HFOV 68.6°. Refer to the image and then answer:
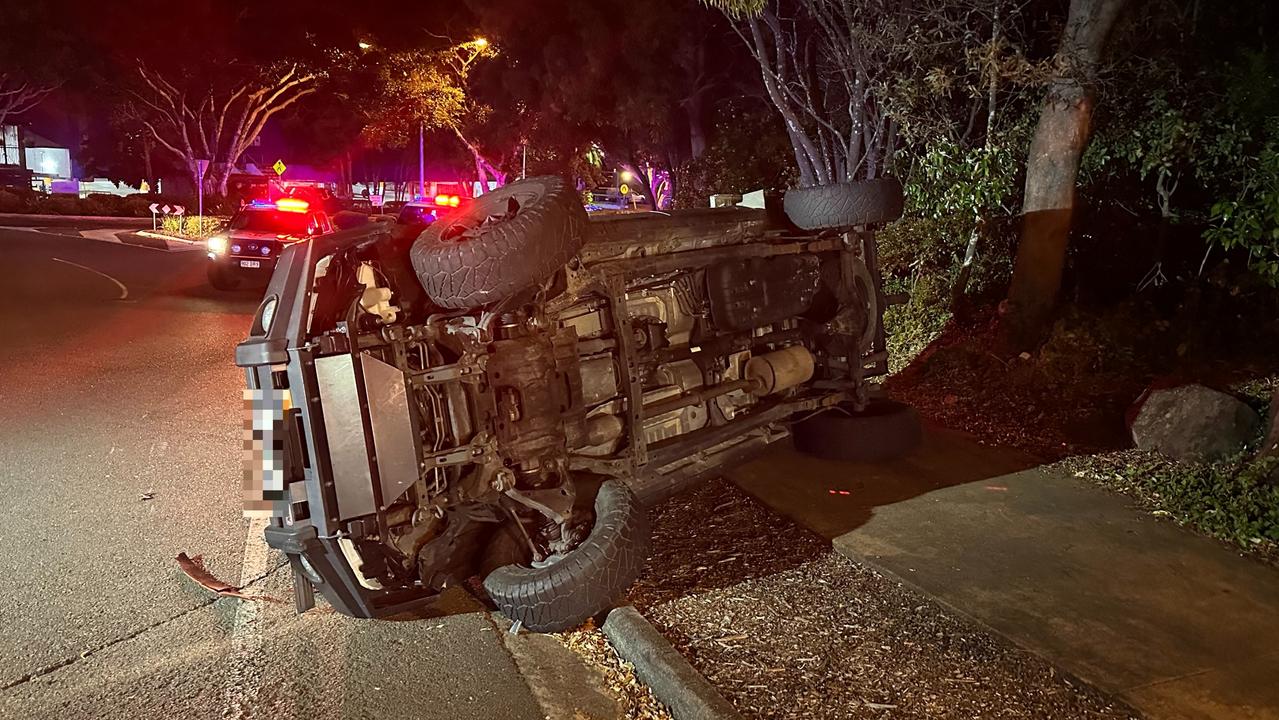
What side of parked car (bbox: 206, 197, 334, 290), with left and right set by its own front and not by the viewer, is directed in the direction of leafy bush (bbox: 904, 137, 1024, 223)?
left

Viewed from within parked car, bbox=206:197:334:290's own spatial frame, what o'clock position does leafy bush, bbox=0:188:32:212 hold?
The leafy bush is roughly at 4 o'clock from the parked car.

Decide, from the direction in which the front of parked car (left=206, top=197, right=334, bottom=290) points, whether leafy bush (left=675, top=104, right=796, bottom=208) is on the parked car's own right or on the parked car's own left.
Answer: on the parked car's own left

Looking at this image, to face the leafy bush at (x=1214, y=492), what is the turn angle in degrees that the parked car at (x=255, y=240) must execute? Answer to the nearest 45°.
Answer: approximately 45° to its left

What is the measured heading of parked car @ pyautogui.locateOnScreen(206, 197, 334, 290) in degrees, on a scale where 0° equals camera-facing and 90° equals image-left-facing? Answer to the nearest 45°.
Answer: approximately 45°

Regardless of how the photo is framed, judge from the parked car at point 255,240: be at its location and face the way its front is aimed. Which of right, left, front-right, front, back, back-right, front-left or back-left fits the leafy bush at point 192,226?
back-right

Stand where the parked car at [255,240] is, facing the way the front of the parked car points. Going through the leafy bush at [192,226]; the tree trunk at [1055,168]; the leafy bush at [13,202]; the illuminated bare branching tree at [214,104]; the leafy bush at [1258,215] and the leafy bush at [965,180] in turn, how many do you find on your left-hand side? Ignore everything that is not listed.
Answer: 3

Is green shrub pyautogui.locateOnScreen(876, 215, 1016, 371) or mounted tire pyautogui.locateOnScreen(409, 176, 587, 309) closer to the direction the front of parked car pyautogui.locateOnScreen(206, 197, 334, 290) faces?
the mounted tire

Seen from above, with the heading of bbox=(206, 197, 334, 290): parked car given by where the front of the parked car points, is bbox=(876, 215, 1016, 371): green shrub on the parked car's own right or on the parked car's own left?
on the parked car's own left

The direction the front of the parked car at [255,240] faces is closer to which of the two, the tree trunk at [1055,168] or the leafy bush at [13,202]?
the tree trunk

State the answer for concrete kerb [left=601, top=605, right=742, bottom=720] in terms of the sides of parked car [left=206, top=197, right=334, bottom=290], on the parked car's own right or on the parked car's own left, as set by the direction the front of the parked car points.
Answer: on the parked car's own left

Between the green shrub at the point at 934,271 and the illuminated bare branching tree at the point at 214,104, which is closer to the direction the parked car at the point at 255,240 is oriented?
the green shrub

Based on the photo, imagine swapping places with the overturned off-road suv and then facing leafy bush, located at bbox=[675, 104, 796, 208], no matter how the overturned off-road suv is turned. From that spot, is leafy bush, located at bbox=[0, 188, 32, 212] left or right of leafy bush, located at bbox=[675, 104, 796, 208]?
left
